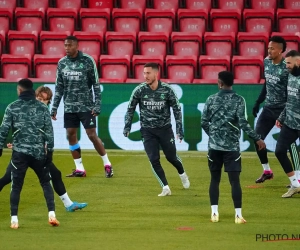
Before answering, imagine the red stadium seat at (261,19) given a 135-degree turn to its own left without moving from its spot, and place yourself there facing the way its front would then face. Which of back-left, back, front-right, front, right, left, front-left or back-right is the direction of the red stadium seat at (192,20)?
back-left

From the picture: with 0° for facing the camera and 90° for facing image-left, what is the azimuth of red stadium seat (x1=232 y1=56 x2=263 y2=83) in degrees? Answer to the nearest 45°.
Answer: approximately 0°

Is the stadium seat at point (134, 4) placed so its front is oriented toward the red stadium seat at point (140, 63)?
yes

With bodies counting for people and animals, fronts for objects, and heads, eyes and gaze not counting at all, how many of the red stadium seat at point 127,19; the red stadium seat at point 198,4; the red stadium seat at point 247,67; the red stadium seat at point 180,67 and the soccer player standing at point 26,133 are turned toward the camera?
4

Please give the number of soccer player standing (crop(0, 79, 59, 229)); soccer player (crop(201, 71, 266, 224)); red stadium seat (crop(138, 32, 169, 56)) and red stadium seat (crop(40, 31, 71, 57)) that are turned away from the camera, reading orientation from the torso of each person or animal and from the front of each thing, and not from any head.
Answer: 2

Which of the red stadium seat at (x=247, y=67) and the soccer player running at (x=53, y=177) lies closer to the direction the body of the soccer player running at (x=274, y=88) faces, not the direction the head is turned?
the soccer player running

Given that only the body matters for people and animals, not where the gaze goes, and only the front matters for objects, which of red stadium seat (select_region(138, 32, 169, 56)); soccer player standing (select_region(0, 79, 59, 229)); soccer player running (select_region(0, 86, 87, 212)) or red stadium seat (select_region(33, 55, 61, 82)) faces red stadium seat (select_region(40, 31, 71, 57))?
soccer player standing (select_region(0, 79, 59, 229))

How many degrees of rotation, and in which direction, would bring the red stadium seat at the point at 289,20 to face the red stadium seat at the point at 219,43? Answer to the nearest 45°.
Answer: approximately 45° to its right

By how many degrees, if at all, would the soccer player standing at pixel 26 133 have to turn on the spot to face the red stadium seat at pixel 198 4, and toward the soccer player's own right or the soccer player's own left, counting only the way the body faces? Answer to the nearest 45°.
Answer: approximately 45° to the soccer player's own right

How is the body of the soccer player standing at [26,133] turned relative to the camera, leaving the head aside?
away from the camera

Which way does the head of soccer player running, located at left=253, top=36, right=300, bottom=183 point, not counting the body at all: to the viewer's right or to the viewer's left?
to the viewer's left

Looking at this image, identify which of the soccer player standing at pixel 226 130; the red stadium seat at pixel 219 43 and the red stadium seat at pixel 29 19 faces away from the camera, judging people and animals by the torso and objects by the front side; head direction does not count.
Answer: the soccer player standing
